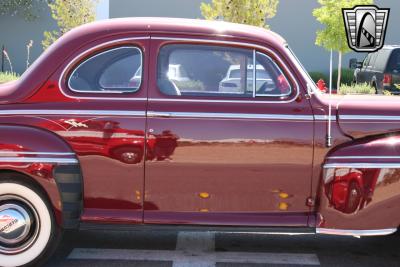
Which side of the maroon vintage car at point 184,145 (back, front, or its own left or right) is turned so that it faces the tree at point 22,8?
left

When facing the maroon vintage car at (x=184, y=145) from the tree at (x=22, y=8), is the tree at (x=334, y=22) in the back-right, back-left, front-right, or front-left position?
front-left

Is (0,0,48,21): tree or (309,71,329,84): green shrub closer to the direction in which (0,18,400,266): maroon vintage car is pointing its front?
the green shrub

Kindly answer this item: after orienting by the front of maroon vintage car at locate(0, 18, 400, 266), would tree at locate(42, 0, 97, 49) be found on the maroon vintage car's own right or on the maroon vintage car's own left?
on the maroon vintage car's own left

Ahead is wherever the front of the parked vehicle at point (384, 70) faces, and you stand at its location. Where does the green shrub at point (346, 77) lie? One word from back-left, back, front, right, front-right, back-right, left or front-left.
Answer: front-right

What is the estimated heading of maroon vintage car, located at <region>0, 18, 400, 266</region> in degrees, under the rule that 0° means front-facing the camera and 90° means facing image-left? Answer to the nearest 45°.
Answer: approximately 270°

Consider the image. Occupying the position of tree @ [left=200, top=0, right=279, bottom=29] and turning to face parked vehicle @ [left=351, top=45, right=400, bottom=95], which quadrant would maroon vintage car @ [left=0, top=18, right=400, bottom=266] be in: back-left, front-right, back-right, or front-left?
front-right

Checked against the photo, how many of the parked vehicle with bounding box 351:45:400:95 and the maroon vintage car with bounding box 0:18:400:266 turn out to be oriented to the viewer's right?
1

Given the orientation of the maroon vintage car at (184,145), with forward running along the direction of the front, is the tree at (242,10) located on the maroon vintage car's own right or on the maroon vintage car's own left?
on the maroon vintage car's own left

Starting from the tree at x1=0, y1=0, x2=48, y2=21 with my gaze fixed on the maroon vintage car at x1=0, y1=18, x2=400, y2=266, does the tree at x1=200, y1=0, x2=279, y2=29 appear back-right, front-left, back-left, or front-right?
front-left

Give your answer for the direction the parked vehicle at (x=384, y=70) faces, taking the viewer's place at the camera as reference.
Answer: facing away from the viewer and to the left of the viewer
